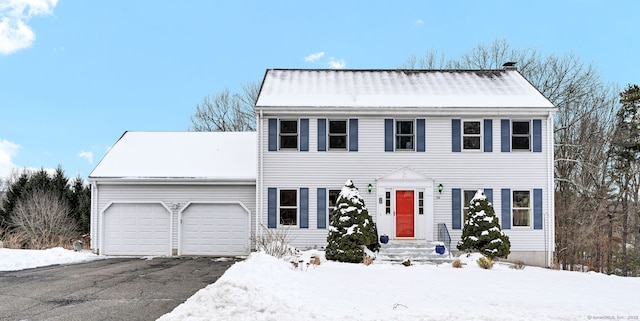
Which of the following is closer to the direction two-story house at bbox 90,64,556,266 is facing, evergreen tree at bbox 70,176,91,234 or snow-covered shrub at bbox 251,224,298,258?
the snow-covered shrub

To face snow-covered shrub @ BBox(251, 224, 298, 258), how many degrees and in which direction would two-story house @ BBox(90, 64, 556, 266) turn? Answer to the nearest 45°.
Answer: approximately 45° to its right

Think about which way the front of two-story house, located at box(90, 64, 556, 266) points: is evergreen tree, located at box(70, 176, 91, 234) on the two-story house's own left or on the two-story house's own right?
on the two-story house's own right

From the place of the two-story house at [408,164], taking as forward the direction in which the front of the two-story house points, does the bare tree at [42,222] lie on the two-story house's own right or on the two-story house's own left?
on the two-story house's own right

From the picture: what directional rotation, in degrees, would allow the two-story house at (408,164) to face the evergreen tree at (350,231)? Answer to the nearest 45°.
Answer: approximately 45° to its right

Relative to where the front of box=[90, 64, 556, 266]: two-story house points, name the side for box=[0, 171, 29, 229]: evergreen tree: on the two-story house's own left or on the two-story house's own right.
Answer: on the two-story house's own right

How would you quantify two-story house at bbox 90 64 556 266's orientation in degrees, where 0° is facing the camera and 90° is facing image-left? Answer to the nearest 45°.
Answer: approximately 0°
